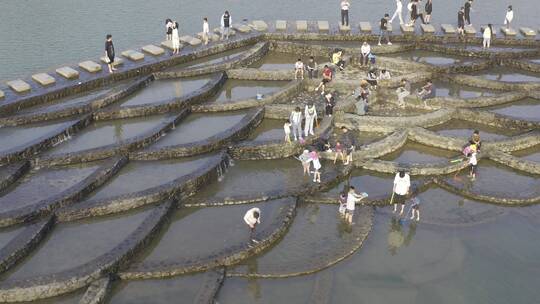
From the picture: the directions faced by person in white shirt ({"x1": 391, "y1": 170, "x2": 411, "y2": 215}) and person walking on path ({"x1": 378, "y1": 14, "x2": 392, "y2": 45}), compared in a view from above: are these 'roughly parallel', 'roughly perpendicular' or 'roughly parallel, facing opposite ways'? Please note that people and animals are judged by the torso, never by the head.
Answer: roughly perpendicular

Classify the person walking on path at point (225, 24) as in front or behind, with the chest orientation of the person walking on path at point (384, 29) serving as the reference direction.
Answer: in front

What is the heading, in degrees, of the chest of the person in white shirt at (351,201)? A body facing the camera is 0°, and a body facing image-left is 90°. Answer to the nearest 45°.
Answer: approximately 270°

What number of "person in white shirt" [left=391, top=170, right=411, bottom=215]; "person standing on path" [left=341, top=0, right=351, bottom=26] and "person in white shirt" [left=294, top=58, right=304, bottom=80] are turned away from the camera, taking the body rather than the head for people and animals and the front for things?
1

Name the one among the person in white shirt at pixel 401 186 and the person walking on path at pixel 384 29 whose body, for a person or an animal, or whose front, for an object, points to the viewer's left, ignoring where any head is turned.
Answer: the person walking on path

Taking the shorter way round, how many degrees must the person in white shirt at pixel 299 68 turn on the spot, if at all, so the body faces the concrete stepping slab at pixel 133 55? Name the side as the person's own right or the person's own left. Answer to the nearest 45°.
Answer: approximately 90° to the person's own right

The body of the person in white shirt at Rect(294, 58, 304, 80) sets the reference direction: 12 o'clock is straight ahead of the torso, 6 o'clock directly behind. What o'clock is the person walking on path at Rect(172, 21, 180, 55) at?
The person walking on path is roughly at 4 o'clock from the person in white shirt.

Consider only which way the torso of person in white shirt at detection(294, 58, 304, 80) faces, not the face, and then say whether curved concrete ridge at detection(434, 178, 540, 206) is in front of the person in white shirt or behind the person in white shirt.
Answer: in front

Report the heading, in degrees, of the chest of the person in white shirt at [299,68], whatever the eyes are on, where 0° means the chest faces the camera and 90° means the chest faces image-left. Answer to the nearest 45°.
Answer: approximately 0°

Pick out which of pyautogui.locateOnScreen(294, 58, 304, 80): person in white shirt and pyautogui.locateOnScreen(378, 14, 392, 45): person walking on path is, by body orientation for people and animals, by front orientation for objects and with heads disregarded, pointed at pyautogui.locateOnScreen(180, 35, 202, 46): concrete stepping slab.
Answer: the person walking on path

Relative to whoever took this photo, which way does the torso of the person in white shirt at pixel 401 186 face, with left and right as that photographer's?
facing away from the viewer
